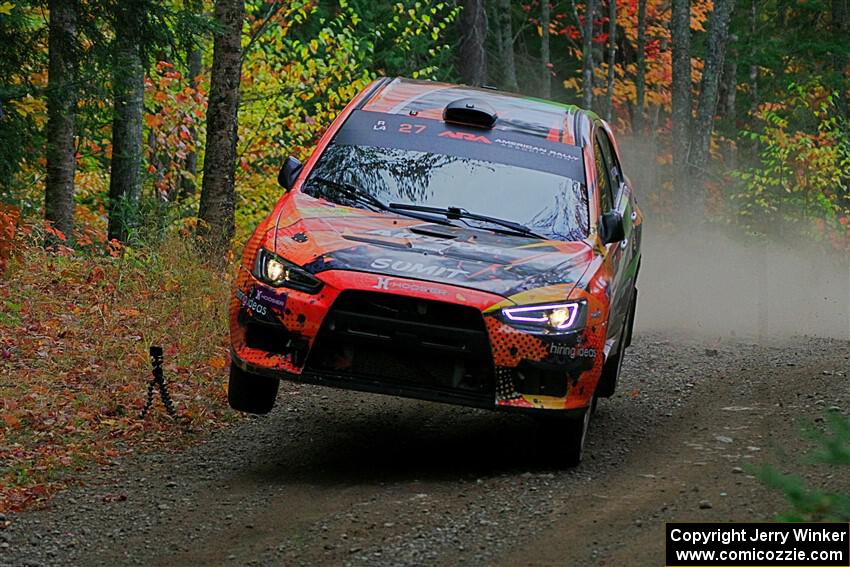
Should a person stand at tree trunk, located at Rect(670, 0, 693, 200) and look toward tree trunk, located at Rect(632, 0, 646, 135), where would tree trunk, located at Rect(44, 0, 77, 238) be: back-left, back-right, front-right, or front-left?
back-left

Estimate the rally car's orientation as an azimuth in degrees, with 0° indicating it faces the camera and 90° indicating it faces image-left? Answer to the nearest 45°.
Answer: approximately 0°

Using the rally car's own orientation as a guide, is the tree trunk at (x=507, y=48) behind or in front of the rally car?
behind

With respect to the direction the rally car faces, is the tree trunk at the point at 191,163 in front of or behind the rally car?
behind

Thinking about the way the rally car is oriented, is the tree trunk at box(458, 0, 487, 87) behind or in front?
behind

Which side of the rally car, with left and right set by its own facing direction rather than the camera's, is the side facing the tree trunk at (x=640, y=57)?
back

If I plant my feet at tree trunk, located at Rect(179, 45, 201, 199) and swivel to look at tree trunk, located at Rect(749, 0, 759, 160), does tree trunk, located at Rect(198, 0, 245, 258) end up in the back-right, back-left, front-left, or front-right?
back-right

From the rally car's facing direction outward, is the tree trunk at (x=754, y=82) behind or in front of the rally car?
behind

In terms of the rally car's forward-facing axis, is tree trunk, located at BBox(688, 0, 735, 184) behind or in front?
behind

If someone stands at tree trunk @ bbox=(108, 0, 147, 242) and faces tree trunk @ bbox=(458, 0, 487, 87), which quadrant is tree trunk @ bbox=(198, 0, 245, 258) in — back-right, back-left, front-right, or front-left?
back-right

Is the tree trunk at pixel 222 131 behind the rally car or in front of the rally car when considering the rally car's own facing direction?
behind
